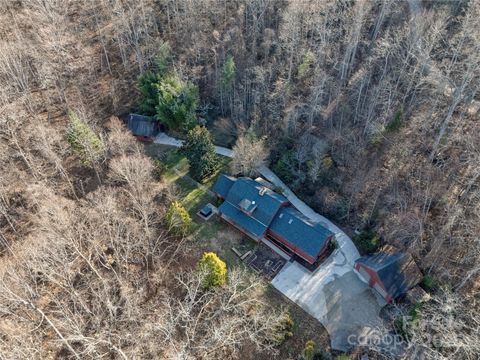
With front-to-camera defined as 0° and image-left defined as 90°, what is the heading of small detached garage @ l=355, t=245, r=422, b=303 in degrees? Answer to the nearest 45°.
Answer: approximately 45°

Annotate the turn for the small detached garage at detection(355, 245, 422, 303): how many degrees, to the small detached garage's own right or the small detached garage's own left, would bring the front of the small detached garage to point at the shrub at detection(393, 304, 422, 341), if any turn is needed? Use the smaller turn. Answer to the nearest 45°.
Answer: approximately 90° to the small detached garage's own left

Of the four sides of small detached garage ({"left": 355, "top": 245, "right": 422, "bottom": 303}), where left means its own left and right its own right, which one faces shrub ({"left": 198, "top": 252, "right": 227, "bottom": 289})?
front

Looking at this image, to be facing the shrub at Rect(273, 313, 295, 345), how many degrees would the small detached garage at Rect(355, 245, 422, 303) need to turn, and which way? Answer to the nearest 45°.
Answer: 0° — it already faces it

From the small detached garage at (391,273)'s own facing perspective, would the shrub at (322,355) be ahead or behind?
ahead

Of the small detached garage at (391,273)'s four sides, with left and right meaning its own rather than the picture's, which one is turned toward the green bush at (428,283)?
back

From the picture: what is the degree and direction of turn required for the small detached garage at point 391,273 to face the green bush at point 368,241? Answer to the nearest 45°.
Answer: approximately 90° to its right

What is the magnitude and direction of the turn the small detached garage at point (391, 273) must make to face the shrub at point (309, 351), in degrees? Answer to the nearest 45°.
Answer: approximately 45° to its left

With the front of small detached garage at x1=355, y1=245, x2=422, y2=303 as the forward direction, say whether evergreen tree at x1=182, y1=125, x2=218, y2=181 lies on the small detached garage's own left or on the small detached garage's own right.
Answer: on the small detached garage's own right

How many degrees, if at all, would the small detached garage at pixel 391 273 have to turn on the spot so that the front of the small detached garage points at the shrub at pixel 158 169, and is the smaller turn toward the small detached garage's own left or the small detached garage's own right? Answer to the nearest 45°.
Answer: approximately 45° to the small detached garage's own right

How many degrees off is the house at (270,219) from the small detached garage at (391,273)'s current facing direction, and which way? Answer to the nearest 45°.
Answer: approximately 45° to its right

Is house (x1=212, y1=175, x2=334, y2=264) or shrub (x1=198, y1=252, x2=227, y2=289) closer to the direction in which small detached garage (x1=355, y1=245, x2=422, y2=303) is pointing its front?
the shrub

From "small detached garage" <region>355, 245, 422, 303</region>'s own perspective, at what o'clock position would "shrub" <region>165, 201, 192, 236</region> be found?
The shrub is roughly at 1 o'clock from the small detached garage.
